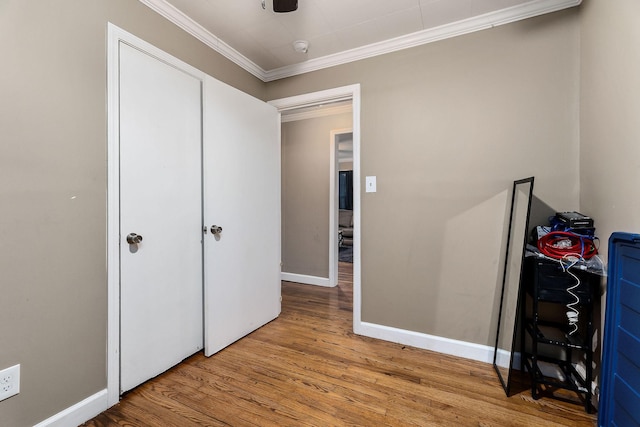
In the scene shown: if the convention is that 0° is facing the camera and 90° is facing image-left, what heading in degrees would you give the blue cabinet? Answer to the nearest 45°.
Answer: approximately 45°

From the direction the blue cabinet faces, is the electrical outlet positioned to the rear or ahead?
ahead

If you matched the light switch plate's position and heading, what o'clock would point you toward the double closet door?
The double closet door is roughly at 2 o'clock from the light switch plate.

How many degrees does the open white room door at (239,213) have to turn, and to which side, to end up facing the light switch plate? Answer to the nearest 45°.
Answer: approximately 45° to its left

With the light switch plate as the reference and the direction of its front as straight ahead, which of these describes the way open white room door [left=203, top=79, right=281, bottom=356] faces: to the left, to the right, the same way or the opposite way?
to the left

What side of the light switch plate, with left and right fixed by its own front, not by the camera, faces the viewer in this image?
front

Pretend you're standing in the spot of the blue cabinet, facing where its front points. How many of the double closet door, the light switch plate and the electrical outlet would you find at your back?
0

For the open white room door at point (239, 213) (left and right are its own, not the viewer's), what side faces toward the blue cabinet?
front

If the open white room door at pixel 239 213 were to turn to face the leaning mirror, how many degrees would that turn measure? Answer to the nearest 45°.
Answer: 0° — it already faces it

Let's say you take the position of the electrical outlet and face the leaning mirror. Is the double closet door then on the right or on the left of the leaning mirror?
left

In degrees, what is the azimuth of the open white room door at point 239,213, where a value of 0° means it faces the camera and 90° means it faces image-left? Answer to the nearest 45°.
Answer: approximately 315°

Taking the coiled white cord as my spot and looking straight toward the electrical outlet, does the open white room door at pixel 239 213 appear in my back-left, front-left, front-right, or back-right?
front-right

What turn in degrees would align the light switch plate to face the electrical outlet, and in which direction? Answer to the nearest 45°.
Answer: approximately 45° to its right

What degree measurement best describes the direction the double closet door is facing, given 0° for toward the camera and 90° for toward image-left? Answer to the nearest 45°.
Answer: approximately 315°

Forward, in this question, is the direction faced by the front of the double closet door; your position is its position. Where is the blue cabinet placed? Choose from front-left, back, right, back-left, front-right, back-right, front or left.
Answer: front

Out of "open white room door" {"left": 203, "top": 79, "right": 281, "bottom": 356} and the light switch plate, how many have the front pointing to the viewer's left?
0

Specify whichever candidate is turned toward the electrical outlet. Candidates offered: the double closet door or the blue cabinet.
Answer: the blue cabinet

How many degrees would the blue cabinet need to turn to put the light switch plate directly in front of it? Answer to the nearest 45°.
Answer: approximately 45° to its right

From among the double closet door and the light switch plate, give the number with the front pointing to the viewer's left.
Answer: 0
